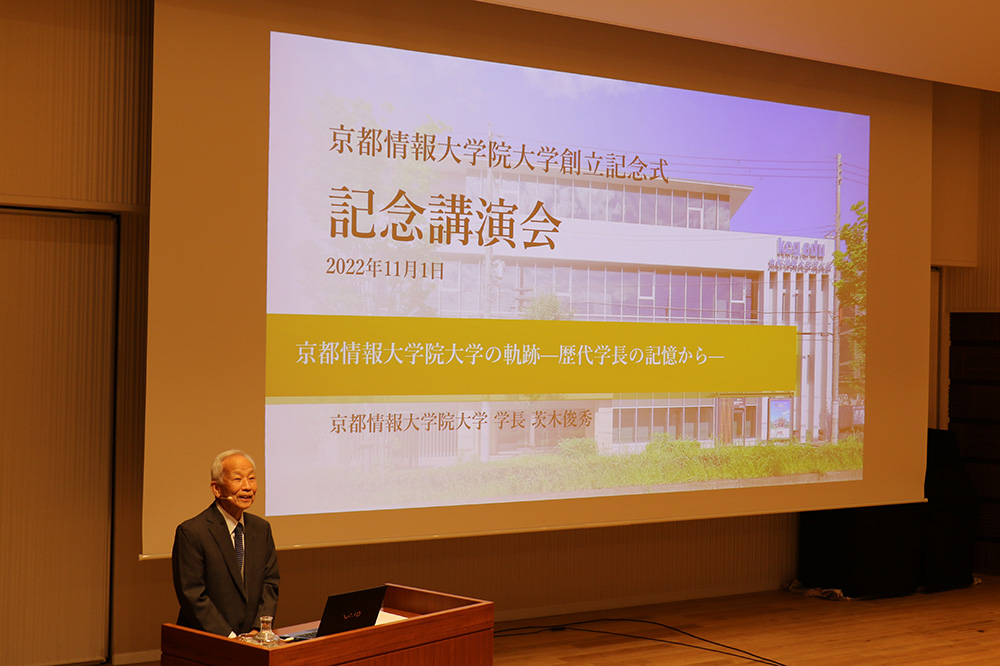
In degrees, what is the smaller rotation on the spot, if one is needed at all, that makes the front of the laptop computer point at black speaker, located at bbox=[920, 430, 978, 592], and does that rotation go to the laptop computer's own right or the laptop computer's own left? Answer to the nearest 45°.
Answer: approximately 90° to the laptop computer's own right

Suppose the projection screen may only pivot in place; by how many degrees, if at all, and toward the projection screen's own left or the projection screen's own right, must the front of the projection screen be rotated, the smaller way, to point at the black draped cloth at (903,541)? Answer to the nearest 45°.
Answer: approximately 90° to the projection screen's own left

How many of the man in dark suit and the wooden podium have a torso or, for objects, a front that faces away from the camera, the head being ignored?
0

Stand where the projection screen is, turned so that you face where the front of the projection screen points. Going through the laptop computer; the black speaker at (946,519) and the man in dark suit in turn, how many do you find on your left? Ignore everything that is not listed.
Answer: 1

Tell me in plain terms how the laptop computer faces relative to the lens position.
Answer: facing away from the viewer and to the left of the viewer

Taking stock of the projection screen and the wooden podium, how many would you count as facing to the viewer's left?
0

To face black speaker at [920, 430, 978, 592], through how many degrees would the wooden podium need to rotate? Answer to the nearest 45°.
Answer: approximately 90° to its left

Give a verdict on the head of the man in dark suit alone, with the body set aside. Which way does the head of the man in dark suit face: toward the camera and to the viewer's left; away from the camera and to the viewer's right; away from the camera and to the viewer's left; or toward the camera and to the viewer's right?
toward the camera and to the viewer's right

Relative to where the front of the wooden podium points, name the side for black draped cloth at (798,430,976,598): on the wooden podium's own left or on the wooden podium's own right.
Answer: on the wooden podium's own left

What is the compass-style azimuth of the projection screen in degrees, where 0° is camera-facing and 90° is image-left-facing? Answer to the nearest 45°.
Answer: approximately 315°

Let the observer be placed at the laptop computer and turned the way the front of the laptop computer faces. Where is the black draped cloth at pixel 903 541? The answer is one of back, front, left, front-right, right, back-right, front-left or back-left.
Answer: right

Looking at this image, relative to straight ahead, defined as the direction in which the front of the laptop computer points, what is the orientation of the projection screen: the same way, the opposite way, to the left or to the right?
the opposite way
